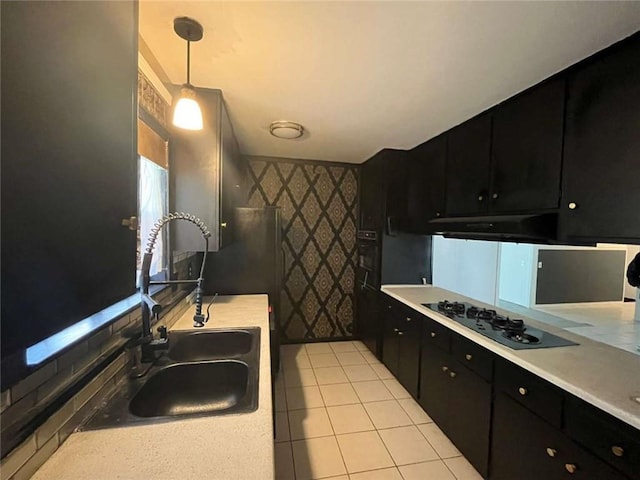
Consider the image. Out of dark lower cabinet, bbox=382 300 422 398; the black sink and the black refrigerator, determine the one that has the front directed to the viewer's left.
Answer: the dark lower cabinet

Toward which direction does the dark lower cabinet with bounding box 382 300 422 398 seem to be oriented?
to the viewer's left

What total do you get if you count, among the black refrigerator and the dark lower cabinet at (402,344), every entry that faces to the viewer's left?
1

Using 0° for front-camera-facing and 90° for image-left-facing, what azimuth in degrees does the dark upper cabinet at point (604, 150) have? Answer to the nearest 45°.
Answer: approximately 45°

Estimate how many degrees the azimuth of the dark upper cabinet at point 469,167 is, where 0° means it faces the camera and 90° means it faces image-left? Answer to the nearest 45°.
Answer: approximately 45°

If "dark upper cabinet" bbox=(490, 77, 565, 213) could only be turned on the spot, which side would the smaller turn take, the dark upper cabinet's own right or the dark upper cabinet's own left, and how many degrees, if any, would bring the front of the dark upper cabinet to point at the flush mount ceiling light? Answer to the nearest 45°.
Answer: approximately 45° to the dark upper cabinet's own right

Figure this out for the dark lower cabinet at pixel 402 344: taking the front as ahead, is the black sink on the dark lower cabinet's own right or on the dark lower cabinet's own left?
on the dark lower cabinet's own left

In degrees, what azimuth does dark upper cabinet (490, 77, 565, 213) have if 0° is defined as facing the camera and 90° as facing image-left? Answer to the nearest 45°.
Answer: approximately 45°

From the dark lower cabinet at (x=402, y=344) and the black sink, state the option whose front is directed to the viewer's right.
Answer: the black sink

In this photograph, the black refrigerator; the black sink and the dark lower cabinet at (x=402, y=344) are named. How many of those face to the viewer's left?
1

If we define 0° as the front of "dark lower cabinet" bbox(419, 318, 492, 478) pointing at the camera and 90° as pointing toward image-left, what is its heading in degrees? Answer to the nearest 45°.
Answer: approximately 45°

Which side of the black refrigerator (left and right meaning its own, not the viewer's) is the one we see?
right

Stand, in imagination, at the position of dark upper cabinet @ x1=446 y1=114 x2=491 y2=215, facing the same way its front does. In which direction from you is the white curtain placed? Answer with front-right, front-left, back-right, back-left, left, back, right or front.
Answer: front

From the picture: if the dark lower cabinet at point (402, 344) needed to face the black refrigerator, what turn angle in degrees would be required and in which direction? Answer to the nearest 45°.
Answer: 0° — it already faces it
